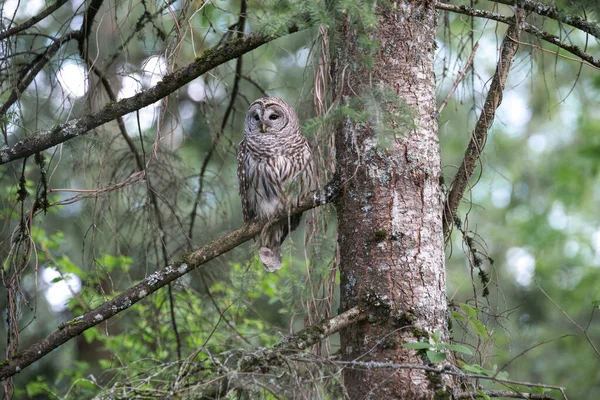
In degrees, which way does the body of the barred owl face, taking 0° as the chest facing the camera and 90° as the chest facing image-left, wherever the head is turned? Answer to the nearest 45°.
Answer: approximately 0°

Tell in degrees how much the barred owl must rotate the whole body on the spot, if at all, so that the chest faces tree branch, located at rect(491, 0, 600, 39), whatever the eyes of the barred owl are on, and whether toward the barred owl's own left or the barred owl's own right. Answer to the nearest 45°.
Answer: approximately 45° to the barred owl's own left
